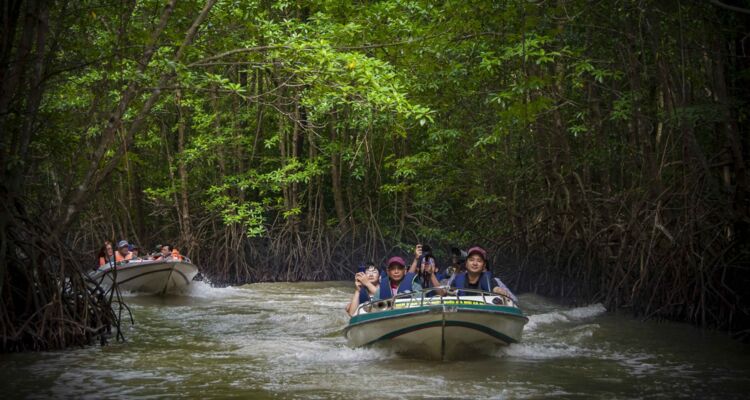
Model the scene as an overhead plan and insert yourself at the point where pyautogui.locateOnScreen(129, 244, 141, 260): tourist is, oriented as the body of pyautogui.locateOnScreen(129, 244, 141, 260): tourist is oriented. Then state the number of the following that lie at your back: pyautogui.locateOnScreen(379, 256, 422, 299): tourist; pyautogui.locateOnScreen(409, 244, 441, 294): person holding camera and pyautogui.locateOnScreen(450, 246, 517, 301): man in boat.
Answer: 0

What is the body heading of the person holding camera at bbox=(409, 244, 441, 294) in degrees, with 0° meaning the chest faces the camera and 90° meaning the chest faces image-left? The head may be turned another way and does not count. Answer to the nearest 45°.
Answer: approximately 0°

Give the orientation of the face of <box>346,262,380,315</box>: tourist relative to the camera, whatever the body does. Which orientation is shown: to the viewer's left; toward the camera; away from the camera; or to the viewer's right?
toward the camera

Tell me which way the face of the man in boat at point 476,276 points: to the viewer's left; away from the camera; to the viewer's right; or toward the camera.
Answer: toward the camera

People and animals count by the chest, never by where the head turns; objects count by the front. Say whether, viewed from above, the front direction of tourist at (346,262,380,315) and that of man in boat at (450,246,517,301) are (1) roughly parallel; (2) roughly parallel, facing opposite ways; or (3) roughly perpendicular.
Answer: roughly parallel

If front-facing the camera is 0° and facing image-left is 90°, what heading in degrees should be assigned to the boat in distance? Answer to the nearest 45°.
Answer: approximately 315°

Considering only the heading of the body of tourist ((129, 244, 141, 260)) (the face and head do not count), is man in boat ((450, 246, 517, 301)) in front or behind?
in front

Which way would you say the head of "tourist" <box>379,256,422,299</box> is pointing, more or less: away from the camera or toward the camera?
toward the camera

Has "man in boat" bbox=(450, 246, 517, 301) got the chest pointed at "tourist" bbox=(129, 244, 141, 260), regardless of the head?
no

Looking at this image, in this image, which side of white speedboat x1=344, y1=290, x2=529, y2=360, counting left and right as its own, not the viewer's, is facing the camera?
front

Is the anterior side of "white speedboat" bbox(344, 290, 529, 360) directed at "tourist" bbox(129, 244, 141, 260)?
no
